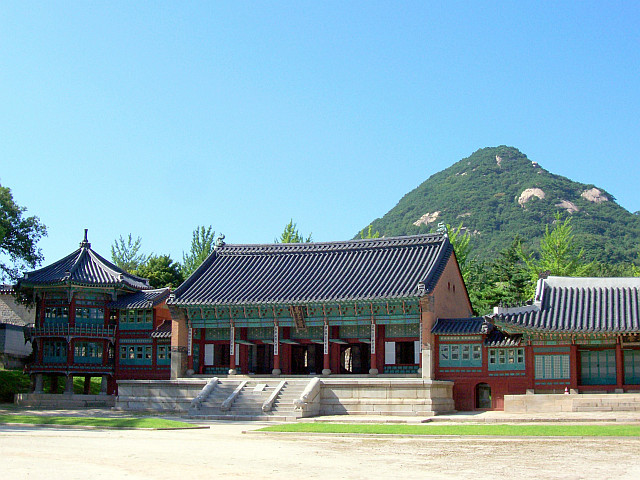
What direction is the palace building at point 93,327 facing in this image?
toward the camera

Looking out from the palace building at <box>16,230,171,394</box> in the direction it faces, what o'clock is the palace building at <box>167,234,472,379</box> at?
the palace building at <box>167,234,472,379</box> is roughly at 10 o'clock from the palace building at <box>16,230,171,394</box>.

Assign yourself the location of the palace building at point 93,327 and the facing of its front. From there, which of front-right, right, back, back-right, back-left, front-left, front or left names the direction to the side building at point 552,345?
front-left

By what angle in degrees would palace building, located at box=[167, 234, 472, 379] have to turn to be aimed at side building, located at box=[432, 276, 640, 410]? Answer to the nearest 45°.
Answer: approximately 45° to its left

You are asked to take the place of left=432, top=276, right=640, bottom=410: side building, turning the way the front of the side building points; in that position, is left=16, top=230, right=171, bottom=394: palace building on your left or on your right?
on your right

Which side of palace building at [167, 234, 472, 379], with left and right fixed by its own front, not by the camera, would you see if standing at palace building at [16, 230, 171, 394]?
right

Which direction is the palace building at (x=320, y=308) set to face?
toward the camera

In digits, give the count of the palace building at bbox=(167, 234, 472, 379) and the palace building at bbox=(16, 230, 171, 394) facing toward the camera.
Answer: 2
